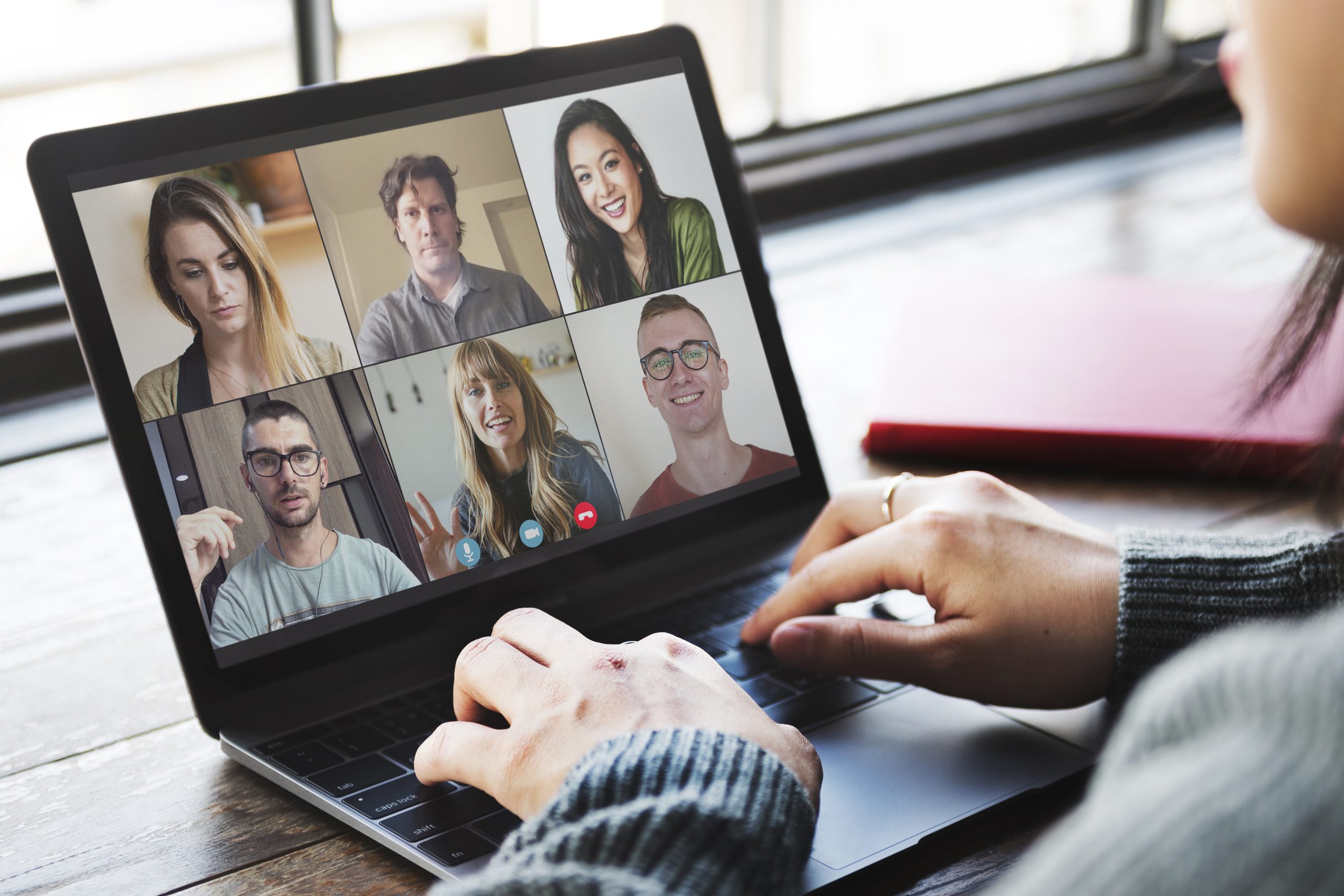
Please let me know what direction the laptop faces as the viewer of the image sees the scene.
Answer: facing the viewer and to the right of the viewer
